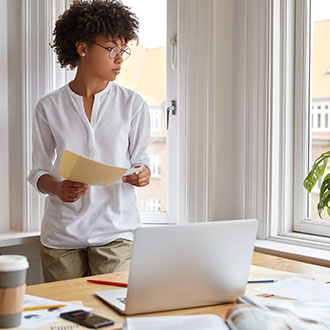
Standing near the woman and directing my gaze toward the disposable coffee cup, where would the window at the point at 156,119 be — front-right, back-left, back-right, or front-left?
back-left

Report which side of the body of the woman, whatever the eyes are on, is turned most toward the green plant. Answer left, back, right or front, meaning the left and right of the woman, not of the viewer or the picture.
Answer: left

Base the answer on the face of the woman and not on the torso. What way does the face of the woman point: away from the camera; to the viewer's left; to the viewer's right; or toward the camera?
to the viewer's right

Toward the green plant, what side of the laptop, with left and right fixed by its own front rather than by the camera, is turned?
right

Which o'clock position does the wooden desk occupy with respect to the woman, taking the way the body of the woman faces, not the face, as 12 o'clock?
The wooden desk is roughly at 12 o'clock from the woman.

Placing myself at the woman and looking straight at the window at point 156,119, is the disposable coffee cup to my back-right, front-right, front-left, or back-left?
back-right

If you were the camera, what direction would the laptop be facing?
facing away from the viewer and to the left of the viewer

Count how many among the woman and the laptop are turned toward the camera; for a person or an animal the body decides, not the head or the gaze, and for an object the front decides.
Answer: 1

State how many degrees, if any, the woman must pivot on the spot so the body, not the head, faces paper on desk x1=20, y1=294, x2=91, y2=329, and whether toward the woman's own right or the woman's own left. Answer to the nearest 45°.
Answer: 0° — they already face it

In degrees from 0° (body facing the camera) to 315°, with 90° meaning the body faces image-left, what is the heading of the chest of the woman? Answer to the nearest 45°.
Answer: approximately 0°
